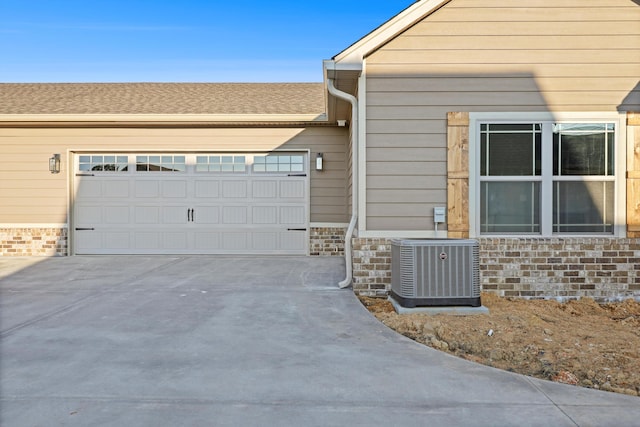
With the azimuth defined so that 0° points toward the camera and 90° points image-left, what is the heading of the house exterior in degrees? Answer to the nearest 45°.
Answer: approximately 0°
